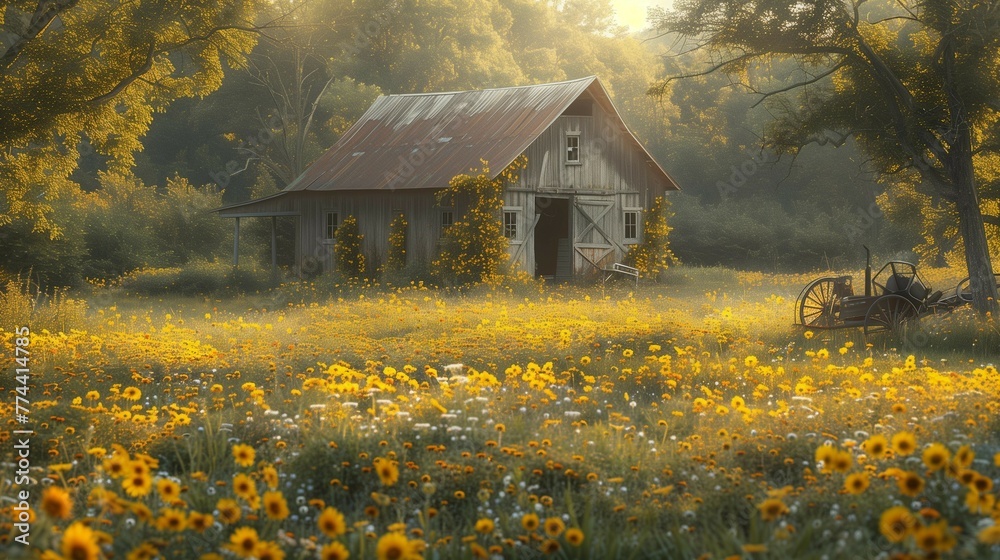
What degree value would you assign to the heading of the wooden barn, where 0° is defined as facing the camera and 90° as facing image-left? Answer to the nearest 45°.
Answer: approximately 315°

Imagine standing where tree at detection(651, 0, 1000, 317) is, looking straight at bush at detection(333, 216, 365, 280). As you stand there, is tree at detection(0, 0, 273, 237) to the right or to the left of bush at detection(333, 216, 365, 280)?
left

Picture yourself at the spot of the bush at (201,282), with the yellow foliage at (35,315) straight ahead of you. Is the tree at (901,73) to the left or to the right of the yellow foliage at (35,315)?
left

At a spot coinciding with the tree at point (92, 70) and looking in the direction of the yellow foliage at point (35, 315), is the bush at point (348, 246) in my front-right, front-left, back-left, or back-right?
back-left

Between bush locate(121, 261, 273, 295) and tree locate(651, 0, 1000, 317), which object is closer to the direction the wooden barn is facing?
the tree

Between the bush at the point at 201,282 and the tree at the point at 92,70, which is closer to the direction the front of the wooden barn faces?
the tree

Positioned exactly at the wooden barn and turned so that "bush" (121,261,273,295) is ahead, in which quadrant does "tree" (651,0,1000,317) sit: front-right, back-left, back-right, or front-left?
back-left

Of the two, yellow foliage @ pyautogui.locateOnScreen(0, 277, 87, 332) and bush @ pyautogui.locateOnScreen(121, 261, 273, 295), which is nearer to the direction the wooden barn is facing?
the yellow foliage

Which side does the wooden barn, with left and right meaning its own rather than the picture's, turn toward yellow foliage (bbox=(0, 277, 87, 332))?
right

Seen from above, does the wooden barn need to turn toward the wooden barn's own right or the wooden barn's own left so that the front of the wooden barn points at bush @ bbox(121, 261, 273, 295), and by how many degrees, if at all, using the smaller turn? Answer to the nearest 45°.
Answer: approximately 135° to the wooden barn's own right
